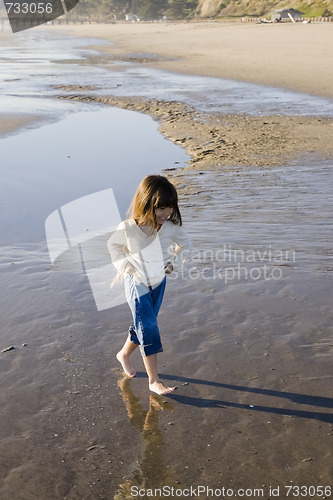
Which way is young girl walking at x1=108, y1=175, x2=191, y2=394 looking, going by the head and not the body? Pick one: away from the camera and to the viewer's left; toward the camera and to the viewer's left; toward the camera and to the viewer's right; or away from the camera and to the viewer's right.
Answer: toward the camera and to the viewer's right

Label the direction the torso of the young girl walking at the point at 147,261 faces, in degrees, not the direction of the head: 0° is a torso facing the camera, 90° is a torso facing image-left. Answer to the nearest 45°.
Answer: approximately 315°
